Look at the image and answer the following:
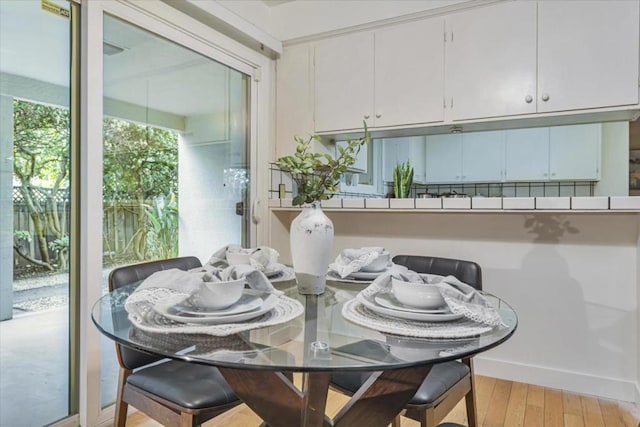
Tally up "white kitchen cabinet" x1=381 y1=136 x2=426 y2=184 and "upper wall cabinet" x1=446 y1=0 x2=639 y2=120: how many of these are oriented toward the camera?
2

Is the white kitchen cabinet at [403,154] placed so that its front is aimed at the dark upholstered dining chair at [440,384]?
yes

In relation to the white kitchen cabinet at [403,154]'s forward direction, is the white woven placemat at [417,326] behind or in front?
in front

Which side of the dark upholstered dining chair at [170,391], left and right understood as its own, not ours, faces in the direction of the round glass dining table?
front

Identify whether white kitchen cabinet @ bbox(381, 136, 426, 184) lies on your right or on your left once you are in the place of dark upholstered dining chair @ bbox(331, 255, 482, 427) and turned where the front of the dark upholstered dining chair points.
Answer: on your right

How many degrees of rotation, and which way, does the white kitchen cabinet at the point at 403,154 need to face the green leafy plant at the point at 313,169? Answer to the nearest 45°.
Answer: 0° — it already faces it

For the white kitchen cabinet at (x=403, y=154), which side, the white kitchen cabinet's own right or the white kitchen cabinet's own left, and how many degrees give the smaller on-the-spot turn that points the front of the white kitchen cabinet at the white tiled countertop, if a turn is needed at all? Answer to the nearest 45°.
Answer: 0° — it already faces it

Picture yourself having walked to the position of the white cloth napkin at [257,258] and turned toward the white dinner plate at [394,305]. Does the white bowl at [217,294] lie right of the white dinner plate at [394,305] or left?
right

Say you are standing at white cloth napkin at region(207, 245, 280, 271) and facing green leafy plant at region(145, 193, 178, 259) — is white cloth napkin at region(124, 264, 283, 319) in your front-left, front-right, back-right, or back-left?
back-left

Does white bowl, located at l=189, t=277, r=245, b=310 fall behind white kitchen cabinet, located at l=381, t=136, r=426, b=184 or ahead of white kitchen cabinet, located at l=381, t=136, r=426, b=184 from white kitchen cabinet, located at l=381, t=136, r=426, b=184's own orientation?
ahead

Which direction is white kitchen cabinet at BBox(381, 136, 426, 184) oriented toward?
toward the camera

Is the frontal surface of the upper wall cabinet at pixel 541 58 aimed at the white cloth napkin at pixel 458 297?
yes

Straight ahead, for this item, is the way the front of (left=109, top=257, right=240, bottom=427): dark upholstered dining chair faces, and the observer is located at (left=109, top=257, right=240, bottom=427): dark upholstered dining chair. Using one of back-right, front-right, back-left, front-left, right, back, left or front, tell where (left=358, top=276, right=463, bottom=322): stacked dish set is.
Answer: front
